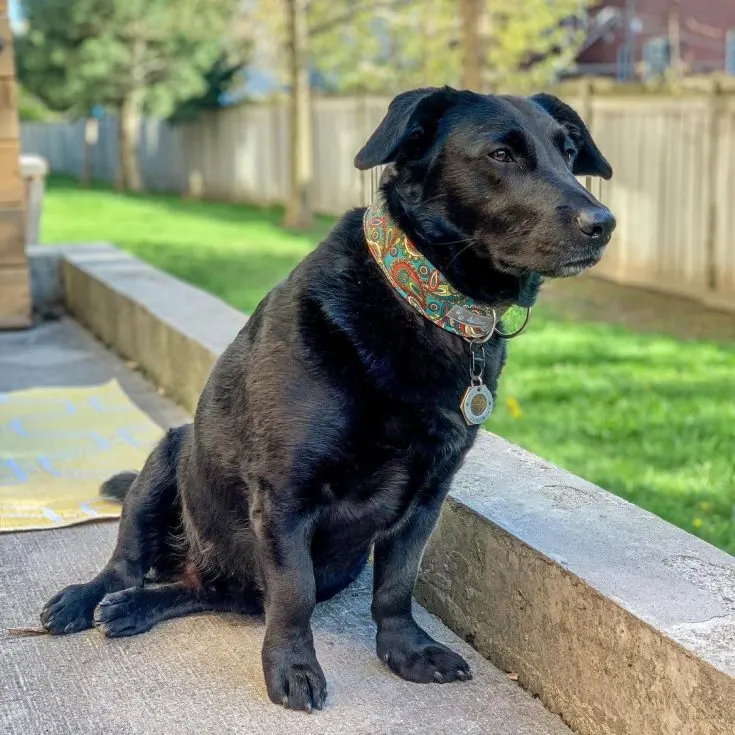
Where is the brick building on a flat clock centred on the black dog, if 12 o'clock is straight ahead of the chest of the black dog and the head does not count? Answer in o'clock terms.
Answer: The brick building is roughly at 8 o'clock from the black dog.

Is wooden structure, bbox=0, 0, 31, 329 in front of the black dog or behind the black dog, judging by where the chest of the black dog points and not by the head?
behind

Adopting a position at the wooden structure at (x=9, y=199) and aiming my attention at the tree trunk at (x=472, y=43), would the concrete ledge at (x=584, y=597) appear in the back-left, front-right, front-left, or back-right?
back-right

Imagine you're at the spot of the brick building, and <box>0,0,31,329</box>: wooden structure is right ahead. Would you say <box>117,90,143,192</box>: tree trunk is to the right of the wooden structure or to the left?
right

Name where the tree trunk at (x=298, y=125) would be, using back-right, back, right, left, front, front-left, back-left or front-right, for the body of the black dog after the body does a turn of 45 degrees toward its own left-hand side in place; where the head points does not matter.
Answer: left

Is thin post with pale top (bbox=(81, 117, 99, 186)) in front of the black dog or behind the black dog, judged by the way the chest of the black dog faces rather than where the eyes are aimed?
behind

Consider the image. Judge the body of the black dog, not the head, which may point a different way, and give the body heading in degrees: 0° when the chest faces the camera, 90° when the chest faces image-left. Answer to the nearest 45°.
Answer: approximately 315°

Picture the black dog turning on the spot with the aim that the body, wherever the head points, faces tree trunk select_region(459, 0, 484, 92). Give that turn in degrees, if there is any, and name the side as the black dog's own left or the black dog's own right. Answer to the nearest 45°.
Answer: approximately 135° to the black dog's own left

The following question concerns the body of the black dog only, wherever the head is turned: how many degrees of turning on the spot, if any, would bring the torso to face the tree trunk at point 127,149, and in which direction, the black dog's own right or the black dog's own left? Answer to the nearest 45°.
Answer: approximately 135° to the black dog's own left
